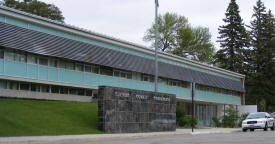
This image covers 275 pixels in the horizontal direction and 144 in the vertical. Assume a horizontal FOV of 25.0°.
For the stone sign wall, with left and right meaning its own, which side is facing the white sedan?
left

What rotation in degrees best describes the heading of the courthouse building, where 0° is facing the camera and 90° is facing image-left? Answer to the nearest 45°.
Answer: approximately 315°

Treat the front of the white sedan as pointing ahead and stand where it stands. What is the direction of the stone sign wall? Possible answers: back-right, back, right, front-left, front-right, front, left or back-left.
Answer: front

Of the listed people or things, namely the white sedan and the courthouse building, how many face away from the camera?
0

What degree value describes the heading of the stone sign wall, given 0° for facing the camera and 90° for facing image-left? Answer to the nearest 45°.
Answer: approximately 315°

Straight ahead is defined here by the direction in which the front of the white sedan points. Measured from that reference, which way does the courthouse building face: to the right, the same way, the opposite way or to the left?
to the left

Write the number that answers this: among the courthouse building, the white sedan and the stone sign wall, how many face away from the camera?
0

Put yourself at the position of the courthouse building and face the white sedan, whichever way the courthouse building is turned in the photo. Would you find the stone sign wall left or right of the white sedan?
right

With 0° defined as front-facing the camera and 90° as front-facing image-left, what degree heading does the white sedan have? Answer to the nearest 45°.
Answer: approximately 45°

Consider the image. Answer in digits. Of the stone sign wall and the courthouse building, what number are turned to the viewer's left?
0

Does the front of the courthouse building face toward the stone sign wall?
yes

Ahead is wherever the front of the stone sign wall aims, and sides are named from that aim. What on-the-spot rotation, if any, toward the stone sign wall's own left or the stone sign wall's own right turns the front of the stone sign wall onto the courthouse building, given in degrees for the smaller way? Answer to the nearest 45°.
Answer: approximately 180°
